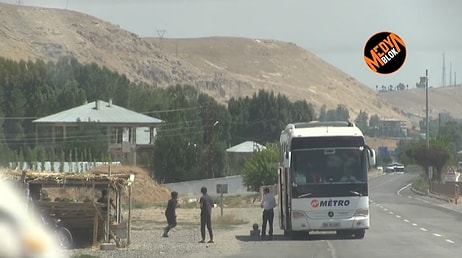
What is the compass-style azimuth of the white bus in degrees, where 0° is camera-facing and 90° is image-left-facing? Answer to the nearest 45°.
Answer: approximately 0°

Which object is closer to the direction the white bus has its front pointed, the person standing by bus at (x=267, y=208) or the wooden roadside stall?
the wooden roadside stall

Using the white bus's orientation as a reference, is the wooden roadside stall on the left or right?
on its right
